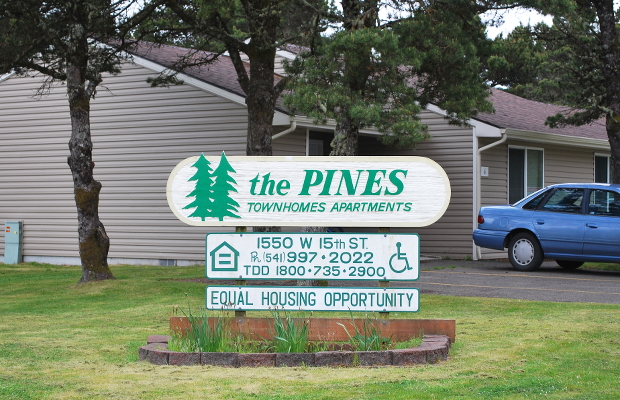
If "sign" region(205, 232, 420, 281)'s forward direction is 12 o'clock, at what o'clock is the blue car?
The blue car is roughly at 7 o'clock from the sign.

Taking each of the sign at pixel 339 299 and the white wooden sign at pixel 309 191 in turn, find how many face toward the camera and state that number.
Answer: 2

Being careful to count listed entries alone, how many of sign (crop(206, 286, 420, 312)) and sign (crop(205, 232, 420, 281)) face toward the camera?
2

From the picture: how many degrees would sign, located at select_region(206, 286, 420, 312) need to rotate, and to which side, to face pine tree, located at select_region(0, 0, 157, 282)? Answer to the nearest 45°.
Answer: approximately 135° to its right

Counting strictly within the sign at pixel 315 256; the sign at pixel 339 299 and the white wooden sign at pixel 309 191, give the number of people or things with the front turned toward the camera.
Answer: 3

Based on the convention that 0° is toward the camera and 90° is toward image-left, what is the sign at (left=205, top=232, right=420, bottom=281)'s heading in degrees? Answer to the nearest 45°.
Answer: approximately 0°

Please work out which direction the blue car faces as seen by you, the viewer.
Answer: facing the viewer and to the right of the viewer

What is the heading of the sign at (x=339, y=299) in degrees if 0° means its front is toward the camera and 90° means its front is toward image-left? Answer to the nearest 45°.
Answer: approximately 0°
